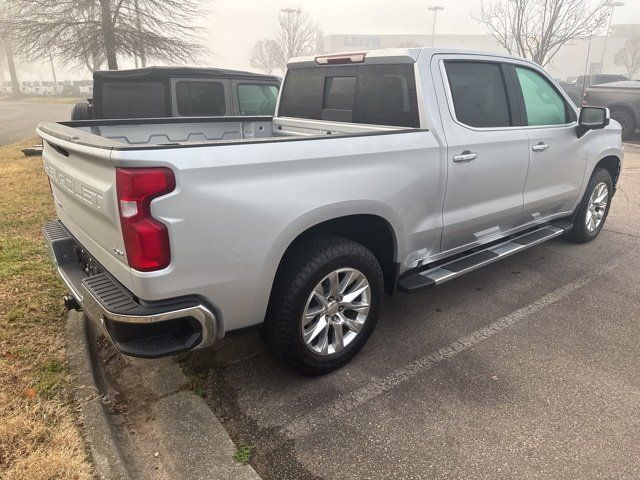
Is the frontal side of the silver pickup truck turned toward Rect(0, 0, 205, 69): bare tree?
no

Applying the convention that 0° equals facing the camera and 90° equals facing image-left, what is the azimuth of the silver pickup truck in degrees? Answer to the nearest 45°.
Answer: approximately 225°

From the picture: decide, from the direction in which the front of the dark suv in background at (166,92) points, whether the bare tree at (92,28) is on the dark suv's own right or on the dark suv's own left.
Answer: on the dark suv's own left

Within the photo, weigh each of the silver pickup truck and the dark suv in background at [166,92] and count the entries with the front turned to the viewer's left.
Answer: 0

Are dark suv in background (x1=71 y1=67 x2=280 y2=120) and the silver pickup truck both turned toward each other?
no

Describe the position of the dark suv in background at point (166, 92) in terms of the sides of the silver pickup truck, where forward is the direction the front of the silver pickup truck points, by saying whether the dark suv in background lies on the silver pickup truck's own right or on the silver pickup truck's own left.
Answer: on the silver pickup truck's own left

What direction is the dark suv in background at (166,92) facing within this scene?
to the viewer's right

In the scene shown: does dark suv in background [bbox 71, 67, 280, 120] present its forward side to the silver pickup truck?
no
